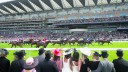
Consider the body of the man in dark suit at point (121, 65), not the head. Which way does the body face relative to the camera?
away from the camera

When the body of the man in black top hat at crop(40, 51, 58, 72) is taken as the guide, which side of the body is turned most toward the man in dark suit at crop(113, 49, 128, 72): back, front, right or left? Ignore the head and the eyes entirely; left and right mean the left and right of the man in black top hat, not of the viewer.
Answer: right

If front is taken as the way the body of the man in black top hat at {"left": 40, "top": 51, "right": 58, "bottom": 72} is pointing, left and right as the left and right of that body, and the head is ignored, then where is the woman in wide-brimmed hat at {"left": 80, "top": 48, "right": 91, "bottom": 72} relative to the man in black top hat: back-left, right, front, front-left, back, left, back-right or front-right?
right

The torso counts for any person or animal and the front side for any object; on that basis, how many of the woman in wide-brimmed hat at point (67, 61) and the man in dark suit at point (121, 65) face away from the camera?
2

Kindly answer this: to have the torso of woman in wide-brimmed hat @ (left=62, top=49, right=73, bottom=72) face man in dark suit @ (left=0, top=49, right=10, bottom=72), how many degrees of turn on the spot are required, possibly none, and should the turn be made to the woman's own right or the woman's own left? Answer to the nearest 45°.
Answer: approximately 90° to the woman's own left

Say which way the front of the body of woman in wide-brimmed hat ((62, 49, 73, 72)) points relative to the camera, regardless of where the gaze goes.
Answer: away from the camera

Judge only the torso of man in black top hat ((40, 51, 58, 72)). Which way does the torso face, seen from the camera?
away from the camera

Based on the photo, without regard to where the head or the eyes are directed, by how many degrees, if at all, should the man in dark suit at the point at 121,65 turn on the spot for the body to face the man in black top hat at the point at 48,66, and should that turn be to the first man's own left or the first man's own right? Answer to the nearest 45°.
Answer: approximately 135° to the first man's own left
